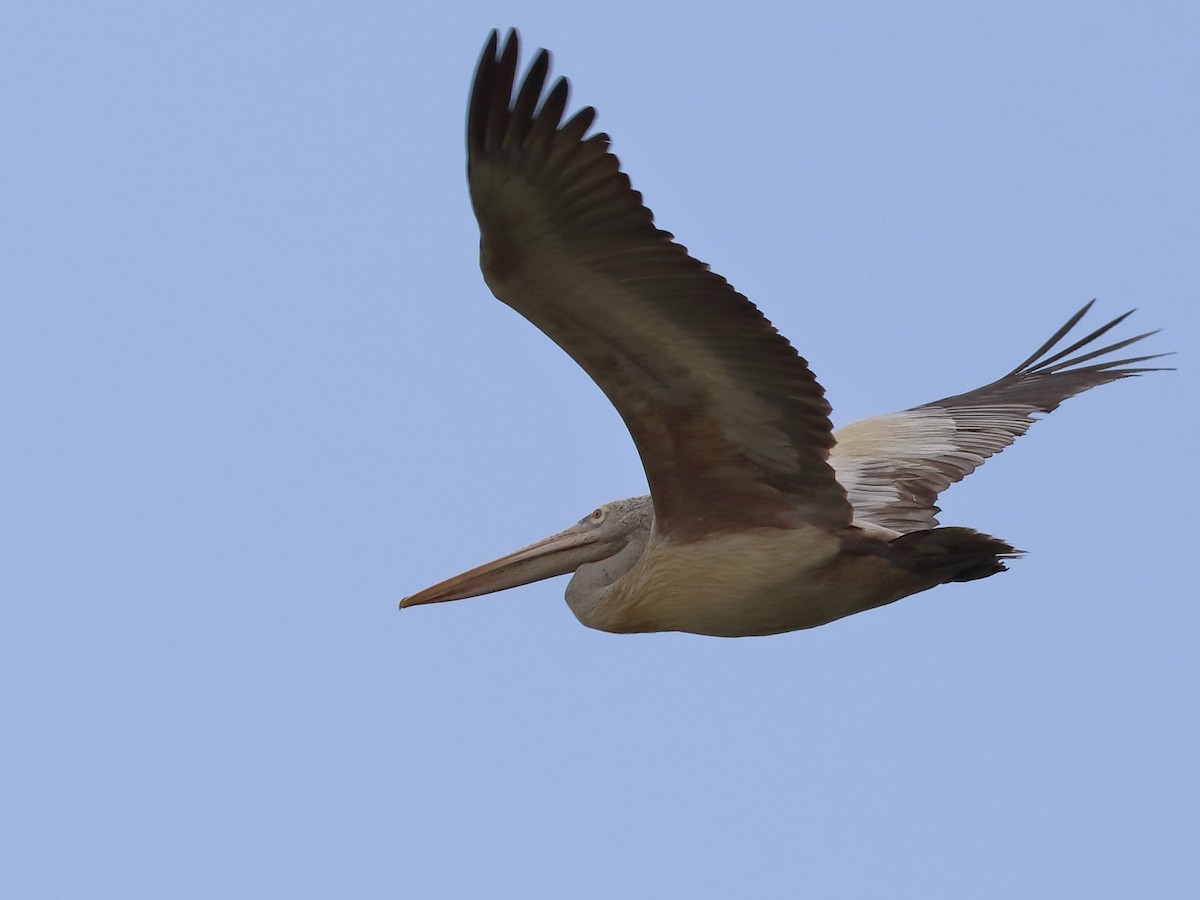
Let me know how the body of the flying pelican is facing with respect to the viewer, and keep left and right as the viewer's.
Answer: facing to the left of the viewer
